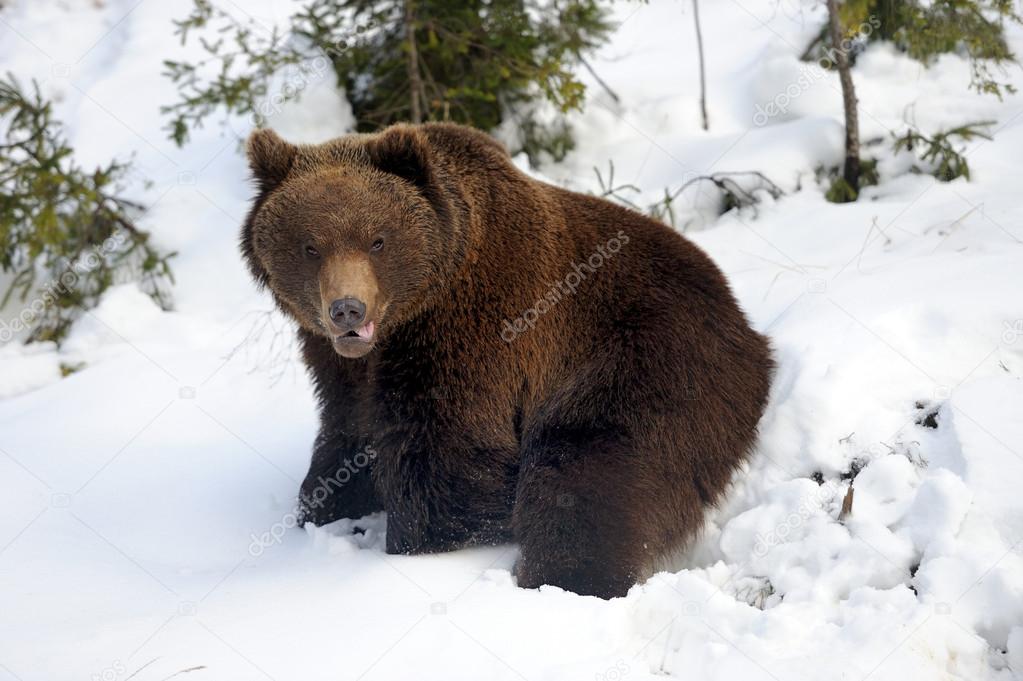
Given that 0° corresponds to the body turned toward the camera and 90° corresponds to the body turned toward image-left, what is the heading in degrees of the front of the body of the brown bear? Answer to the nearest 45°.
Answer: approximately 45°

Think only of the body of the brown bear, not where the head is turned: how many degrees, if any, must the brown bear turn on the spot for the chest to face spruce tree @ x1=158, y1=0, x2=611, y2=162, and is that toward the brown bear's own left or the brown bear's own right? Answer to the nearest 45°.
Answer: approximately 135° to the brown bear's own right
